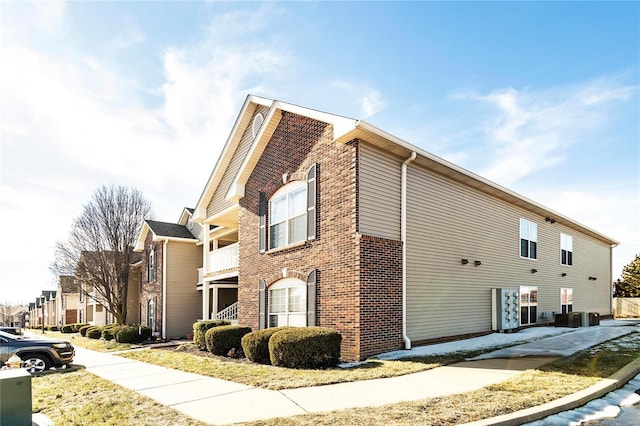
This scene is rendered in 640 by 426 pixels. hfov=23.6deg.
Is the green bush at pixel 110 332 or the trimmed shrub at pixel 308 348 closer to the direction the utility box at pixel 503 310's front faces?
the trimmed shrub

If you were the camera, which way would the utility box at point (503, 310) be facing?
facing the viewer and to the right of the viewer

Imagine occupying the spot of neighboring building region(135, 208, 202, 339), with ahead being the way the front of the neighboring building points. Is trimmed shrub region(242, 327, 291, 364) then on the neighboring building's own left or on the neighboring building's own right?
on the neighboring building's own left

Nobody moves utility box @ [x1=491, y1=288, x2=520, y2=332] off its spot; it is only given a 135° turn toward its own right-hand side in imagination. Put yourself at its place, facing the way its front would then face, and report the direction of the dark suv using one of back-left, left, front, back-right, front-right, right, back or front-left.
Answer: front-left

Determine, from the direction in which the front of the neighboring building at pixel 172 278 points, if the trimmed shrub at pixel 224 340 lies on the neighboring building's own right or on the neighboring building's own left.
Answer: on the neighboring building's own left

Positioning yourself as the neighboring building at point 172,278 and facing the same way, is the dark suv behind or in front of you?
in front

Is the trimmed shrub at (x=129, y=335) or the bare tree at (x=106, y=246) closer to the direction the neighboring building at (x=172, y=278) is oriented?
the trimmed shrub

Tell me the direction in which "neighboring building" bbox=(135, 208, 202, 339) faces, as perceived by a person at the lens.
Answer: facing the viewer and to the left of the viewer

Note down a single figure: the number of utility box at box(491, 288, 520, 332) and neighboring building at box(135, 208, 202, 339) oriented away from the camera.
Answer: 0
